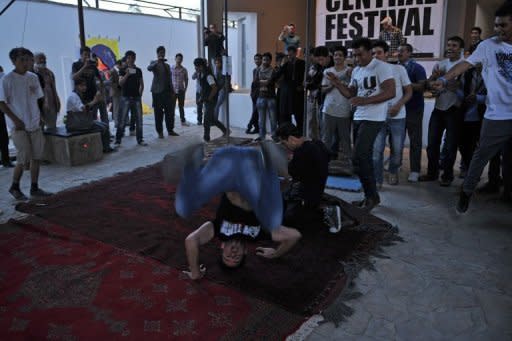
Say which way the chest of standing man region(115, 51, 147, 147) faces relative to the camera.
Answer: toward the camera

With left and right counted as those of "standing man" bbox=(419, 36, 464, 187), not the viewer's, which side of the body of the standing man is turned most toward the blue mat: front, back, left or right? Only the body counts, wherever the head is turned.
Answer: front

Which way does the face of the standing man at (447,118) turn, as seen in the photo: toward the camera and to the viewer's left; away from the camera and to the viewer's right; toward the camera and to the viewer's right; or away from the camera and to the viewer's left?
toward the camera and to the viewer's left

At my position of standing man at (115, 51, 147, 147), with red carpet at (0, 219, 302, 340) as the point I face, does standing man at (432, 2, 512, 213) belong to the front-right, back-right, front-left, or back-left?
front-left

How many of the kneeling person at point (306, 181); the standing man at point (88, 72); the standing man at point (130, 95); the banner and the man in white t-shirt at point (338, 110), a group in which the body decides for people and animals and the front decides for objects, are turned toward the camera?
4

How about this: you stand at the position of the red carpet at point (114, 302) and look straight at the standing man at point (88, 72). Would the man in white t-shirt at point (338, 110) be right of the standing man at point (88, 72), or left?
right

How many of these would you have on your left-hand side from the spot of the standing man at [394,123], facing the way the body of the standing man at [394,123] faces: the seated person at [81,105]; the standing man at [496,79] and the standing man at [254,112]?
1

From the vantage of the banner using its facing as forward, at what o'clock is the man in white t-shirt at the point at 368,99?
The man in white t-shirt is roughly at 12 o'clock from the banner.

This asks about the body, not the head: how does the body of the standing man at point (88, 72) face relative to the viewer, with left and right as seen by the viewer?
facing the viewer

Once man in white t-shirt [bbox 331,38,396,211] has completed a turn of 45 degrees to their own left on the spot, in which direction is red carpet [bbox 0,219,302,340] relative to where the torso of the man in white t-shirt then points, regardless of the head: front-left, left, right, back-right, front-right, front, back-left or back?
front-right

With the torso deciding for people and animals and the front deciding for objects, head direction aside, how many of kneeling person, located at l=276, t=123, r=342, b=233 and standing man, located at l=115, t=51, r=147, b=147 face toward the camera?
1

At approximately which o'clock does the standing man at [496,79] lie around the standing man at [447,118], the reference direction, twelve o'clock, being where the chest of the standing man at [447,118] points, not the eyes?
the standing man at [496,79] is roughly at 10 o'clock from the standing man at [447,118].

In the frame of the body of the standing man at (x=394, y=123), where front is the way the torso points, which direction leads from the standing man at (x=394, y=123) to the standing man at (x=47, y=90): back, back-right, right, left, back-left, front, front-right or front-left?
front-right

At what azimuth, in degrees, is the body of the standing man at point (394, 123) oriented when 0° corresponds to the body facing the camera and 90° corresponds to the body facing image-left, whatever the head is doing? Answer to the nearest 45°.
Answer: approximately 45°
